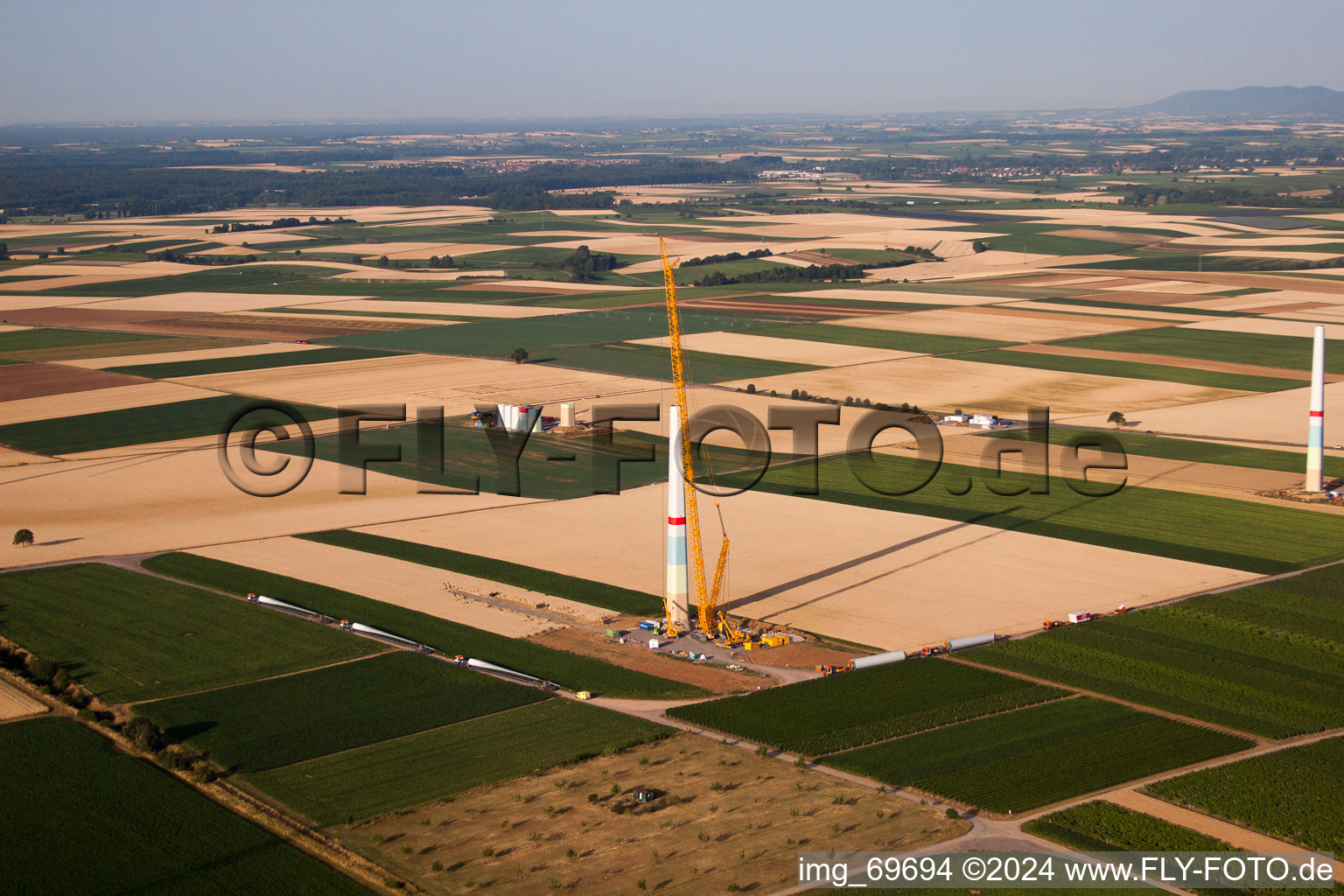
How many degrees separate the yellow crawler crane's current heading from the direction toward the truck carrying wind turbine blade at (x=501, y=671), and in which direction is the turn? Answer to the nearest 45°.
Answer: approximately 45° to its left

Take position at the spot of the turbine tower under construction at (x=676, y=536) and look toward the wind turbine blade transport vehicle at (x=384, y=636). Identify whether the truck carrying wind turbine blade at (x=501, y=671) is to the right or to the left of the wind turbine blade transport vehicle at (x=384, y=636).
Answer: left

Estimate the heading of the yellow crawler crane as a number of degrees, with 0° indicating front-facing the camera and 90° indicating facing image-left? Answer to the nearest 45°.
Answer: approximately 90°

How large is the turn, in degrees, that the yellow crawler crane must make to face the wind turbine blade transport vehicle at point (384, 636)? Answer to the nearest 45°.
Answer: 0° — it already faces it
